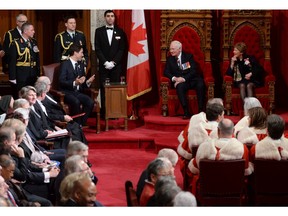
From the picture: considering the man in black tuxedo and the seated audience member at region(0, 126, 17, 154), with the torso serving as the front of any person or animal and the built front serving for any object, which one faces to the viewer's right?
the seated audience member

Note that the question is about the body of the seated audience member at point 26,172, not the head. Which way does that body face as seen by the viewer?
to the viewer's right

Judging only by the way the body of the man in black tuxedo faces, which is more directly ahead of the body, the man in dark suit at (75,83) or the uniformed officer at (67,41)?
the man in dark suit

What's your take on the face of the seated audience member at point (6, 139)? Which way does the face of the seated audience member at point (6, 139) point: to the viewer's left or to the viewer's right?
to the viewer's right

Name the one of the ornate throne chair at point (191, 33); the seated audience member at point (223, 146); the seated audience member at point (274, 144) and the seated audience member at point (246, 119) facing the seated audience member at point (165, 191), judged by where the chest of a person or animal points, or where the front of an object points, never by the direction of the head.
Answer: the ornate throne chair

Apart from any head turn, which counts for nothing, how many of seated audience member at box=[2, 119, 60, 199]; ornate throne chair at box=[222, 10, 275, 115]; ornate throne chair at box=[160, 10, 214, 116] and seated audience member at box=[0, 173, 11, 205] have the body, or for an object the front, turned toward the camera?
2

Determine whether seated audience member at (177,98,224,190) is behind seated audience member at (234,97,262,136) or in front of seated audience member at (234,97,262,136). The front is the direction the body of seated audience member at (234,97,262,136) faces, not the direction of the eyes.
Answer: behind

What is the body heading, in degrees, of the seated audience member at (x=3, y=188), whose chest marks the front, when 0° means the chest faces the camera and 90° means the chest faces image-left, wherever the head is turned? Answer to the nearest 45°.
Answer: approximately 270°

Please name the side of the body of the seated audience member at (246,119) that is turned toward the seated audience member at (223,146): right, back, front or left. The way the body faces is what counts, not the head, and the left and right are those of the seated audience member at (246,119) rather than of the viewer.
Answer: back
